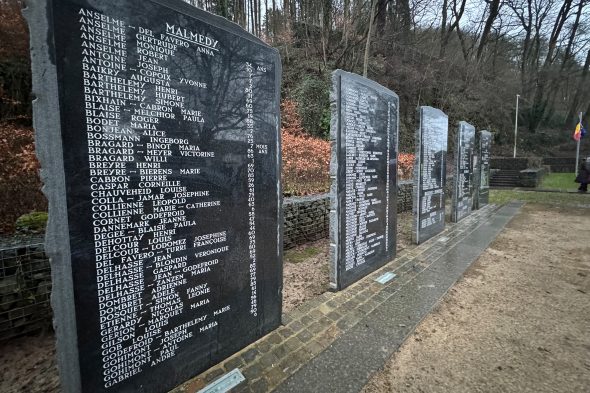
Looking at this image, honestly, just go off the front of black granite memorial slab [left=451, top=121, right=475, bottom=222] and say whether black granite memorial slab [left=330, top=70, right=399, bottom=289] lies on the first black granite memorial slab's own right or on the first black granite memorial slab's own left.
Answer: on the first black granite memorial slab's own right

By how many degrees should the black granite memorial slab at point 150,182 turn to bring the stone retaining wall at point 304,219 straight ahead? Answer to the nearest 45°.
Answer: approximately 90° to its left

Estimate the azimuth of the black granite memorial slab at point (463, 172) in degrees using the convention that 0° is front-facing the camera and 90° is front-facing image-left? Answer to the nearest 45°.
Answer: approximately 315°

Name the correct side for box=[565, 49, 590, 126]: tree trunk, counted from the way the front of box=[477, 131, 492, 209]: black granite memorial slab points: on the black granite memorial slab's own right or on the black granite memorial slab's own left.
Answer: on the black granite memorial slab's own left

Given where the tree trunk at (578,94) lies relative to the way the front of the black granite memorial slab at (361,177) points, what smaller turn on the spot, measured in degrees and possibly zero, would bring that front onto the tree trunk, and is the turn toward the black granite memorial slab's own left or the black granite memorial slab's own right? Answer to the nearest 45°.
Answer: approximately 90° to the black granite memorial slab's own left

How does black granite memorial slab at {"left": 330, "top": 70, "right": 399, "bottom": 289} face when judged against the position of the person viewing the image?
facing the viewer and to the right of the viewer

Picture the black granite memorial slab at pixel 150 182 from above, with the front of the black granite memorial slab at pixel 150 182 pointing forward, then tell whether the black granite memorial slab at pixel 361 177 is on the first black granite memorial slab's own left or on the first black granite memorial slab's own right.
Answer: on the first black granite memorial slab's own left

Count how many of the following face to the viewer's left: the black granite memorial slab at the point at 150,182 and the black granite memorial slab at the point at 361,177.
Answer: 0

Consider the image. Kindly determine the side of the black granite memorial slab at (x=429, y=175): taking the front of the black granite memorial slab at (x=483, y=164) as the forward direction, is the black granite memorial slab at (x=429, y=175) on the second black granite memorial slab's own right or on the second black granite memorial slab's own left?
on the second black granite memorial slab's own right

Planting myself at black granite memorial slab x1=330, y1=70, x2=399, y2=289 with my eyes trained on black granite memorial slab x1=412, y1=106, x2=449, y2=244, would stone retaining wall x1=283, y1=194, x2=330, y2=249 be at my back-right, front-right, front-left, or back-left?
front-left

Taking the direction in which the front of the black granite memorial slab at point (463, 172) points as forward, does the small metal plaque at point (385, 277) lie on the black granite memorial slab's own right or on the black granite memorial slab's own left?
on the black granite memorial slab's own right
